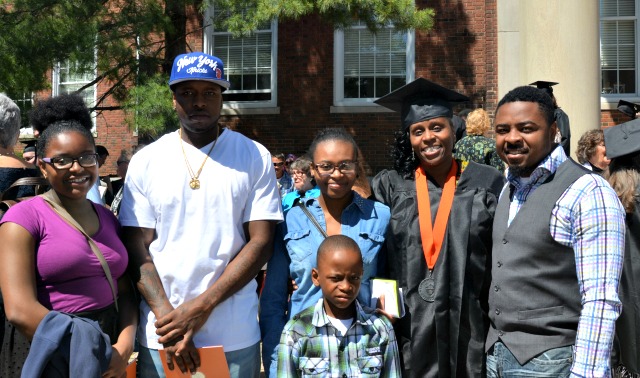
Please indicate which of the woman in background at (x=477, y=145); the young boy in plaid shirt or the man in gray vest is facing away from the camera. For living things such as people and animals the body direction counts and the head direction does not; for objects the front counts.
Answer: the woman in background

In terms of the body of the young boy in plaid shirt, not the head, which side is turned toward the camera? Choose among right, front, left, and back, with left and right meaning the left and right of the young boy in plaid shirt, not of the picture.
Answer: front

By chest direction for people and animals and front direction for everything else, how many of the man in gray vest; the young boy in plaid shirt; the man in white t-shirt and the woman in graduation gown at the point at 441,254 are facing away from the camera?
0

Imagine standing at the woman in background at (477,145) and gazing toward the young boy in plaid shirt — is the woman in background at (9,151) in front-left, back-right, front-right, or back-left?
front-right

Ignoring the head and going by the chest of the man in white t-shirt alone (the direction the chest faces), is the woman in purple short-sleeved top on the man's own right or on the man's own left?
on the man's own right

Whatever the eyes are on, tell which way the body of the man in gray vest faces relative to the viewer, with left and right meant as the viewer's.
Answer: facing the viewer and to the left of the viewer

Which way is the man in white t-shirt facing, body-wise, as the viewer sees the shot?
toward the camera

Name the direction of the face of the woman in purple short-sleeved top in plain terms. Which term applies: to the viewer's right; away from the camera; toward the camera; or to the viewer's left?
toward the camera

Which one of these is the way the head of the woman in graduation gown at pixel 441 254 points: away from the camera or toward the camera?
toward the camera

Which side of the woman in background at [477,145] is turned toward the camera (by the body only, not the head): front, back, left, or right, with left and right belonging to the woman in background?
back

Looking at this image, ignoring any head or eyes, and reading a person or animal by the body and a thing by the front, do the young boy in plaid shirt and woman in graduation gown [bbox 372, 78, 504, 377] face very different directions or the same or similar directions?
same or similar directions

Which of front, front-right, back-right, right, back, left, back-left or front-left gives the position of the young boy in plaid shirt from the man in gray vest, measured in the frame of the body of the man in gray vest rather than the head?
front-right

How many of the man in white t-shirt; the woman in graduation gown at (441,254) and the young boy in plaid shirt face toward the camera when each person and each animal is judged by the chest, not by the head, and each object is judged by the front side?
3
